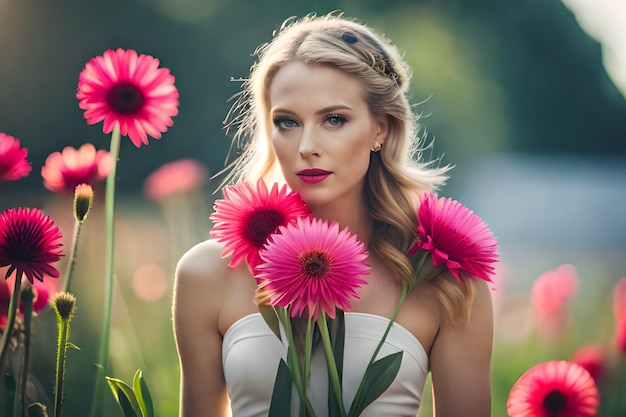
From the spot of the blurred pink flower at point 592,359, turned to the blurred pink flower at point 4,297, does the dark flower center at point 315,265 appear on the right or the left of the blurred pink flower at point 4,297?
left

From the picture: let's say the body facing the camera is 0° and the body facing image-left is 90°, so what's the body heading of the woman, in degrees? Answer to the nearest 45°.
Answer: approximately 0°
